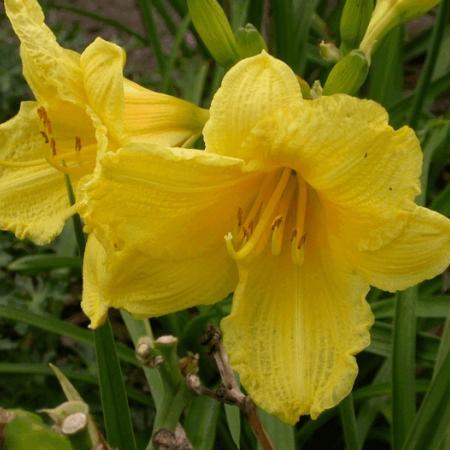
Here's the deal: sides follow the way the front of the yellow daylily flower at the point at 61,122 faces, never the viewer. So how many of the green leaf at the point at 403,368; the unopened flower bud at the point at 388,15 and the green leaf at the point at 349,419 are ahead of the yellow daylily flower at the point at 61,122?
0

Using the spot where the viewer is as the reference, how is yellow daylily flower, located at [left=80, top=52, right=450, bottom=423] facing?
facing the viewer

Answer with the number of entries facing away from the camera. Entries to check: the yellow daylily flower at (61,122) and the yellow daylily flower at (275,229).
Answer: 0

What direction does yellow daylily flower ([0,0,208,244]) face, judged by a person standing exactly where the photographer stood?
facing the viewer and to the left of the viewer

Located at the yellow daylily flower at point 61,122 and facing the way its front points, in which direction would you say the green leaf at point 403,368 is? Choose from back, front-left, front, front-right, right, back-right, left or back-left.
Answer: back-left
